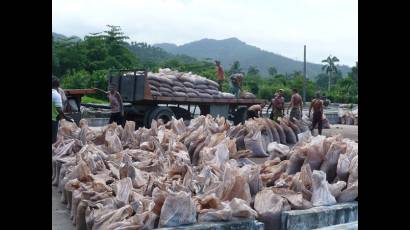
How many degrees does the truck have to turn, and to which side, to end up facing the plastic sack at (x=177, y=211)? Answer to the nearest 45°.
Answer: approximately 90° to its left

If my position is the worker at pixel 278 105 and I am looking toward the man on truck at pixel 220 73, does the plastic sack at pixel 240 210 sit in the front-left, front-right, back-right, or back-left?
back-left

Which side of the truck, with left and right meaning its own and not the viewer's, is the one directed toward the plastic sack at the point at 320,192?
left

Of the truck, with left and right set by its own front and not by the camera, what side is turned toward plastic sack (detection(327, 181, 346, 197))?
left

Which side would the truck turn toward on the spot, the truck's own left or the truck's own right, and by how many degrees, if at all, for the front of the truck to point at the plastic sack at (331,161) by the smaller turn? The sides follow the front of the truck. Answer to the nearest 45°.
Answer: approximately 90° to the truck's own left

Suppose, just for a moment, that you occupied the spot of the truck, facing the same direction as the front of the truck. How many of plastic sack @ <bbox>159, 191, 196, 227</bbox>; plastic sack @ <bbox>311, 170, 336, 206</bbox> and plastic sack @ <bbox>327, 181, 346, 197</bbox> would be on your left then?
3

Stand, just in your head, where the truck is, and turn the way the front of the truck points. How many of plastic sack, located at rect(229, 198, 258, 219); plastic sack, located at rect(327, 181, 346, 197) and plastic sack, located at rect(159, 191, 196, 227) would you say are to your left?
3

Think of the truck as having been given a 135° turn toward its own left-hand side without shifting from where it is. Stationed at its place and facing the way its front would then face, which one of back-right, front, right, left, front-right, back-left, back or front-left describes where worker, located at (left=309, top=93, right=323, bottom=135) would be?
front-left

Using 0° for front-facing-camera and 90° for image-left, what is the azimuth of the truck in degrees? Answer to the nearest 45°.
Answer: approximately 90°

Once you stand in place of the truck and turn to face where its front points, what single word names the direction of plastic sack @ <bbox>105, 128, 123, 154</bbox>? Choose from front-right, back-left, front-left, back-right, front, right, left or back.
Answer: left

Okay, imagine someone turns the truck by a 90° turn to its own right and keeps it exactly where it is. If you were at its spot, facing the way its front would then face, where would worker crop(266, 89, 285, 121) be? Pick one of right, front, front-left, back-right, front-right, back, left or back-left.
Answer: right

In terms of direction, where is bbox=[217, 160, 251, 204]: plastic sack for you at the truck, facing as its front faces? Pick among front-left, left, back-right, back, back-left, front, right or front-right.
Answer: left

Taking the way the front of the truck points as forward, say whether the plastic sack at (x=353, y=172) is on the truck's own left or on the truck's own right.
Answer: on the truck's own left
